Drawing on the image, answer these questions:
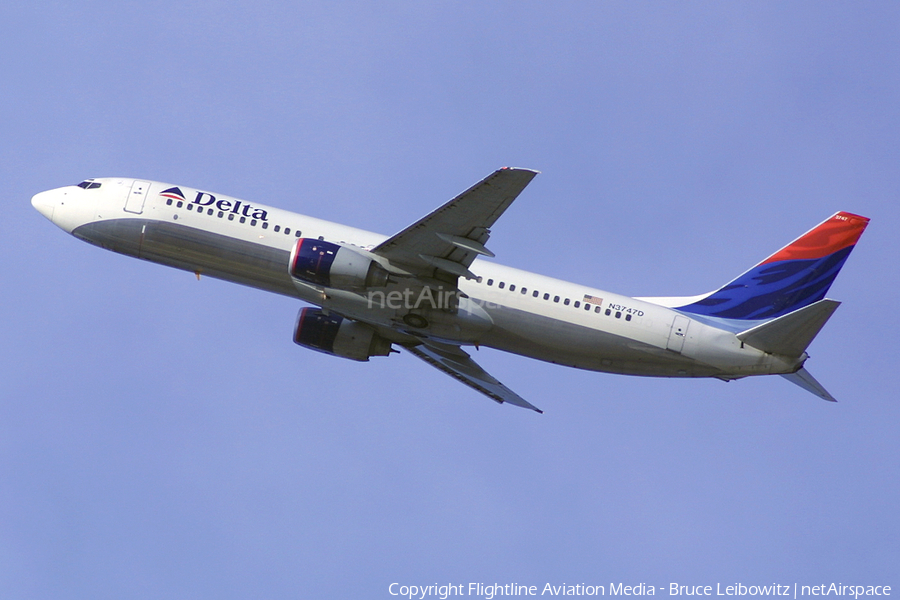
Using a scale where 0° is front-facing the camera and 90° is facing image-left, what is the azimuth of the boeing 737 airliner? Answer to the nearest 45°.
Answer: approximately 90°

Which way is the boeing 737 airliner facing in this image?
to the viewer's left
